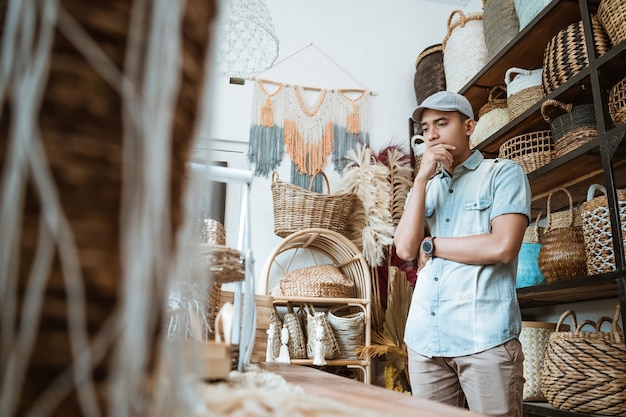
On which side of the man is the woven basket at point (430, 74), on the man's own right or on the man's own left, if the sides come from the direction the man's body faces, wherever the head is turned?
on the man's own right

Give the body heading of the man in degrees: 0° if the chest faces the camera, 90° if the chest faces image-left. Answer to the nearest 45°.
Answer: approximately 45°

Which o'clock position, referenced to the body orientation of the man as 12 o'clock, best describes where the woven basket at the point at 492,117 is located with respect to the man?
The woven basket is roughly at 5 o'clock from the man.

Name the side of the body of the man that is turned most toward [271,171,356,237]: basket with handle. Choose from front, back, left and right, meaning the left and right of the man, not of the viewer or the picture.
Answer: right

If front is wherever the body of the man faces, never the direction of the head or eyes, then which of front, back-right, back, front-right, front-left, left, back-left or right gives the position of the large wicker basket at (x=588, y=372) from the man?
back

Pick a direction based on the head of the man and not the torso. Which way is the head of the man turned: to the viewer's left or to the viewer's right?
to the viewer's left

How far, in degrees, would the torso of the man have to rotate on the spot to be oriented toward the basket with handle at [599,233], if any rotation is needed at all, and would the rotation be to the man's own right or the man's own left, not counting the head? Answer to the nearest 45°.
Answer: approximately 180°

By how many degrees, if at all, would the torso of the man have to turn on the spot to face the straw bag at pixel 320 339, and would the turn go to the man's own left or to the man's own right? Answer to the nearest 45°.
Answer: approximately 90° to the man's own right

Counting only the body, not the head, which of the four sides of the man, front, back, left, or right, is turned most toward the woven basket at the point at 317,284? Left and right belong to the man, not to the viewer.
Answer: right

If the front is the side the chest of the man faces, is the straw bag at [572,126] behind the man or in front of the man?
behind

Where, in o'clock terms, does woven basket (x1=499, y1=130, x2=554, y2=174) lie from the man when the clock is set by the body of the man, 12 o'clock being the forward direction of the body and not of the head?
The woven basket is roughly at 5 o'clock from the man.
